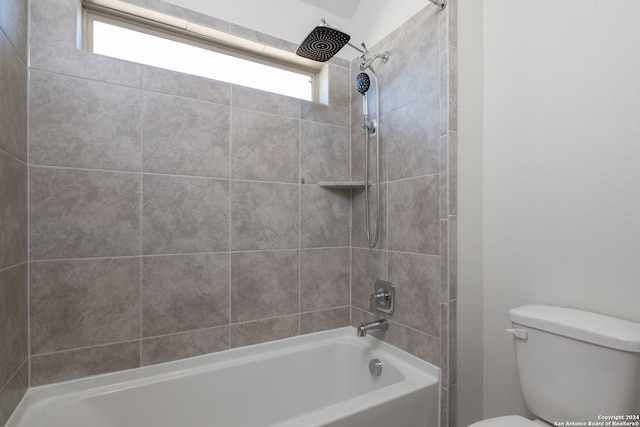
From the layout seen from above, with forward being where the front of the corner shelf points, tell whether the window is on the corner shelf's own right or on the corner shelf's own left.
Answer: on the corner shelf's own right

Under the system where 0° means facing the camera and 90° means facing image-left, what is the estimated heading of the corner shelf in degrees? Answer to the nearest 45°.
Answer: approximately 0°

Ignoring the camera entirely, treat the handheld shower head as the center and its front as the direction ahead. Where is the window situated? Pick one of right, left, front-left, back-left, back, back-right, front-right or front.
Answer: front-right
